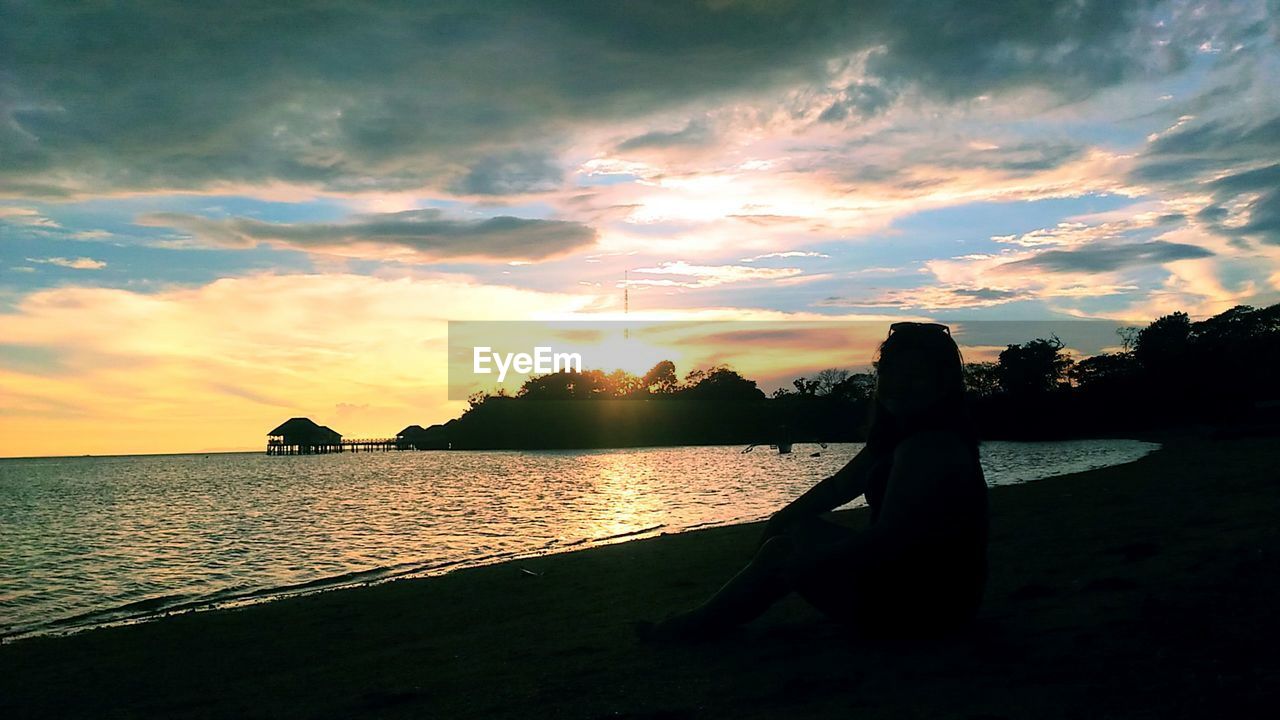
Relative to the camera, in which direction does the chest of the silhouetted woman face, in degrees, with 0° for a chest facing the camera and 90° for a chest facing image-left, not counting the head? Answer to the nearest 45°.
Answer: approximately 90°
